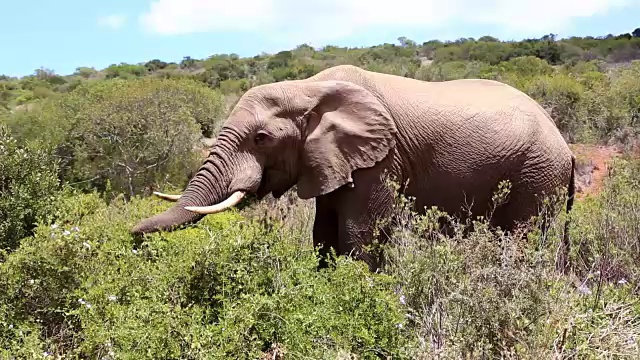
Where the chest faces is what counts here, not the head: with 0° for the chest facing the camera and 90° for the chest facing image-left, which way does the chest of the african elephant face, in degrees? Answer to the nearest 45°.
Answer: approximately 90°

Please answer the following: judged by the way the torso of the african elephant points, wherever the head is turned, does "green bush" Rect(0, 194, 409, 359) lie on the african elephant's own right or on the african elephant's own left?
on the african elephant's own left

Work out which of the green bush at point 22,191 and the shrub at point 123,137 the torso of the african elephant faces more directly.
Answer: the green bush

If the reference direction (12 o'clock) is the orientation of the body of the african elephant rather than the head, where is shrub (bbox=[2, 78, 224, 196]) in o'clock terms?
The shrub is roughly at 2 o'clock from the african elephant.

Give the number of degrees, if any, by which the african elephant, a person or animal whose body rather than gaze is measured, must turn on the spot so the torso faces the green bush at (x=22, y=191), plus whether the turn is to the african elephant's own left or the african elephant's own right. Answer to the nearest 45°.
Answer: approximately 45° to the african elephant's own right

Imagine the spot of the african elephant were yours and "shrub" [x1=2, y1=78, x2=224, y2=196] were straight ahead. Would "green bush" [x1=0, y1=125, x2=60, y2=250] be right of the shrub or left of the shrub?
left
